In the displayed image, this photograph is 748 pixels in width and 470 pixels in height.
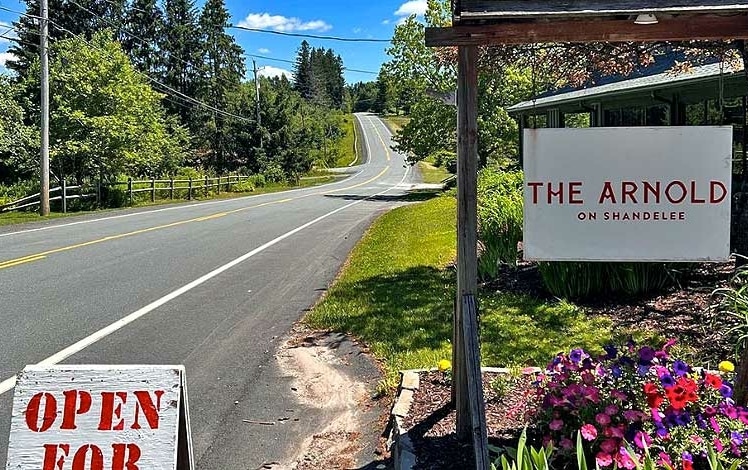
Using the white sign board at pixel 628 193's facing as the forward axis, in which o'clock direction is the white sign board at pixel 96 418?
the white sign board at pixel 96 418 is roughly at 2 o'clock from the white sign board at pixel 628 193.

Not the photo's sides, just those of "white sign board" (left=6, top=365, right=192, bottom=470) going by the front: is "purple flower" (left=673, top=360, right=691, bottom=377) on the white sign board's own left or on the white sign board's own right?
on the white sign board's own left

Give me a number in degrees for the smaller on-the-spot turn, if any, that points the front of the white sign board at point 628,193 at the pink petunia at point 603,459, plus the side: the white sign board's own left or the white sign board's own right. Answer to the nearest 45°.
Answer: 0° — it already faces it

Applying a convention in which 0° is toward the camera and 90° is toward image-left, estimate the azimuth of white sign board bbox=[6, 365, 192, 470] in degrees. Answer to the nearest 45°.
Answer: approximately 0°

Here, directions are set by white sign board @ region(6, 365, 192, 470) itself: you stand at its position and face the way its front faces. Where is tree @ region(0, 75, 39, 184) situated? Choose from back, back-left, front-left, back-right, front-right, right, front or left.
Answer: back

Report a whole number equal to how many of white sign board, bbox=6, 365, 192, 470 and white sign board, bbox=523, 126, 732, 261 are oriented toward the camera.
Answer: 2

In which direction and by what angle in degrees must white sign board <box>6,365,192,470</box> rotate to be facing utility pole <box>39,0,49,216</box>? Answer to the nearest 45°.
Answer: approximately 180°
